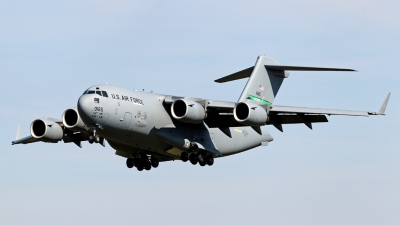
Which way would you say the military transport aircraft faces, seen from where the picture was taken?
facing the viewer and to the left of the viewer
